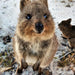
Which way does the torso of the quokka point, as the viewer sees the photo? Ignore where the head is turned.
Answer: toward the camera
